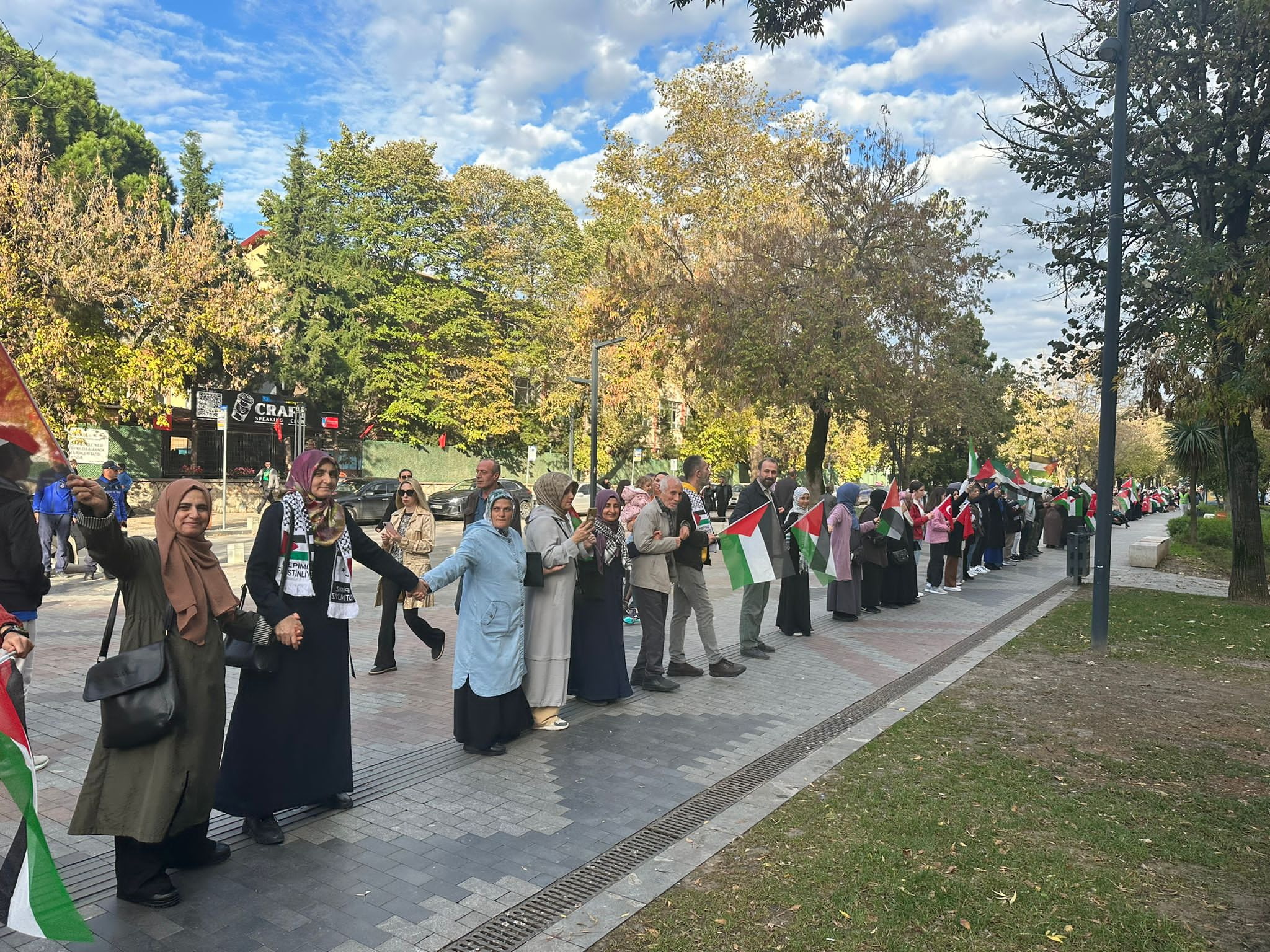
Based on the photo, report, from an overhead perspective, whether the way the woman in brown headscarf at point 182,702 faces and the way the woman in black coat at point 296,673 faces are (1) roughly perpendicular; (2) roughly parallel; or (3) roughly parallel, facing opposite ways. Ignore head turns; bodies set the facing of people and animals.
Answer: roughly parallel

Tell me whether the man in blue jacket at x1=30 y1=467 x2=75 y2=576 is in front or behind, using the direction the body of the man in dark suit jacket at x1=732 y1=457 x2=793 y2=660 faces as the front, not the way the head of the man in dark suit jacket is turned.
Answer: behind

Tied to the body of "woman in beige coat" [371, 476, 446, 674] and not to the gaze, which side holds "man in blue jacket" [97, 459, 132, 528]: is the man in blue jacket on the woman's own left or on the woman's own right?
on the woman's own right

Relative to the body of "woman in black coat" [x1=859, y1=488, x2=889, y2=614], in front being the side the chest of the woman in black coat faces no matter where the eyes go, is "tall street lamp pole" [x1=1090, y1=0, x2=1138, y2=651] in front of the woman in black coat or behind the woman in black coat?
in front

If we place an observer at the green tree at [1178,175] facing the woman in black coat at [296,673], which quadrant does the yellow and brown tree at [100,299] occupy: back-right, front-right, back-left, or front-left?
front-right

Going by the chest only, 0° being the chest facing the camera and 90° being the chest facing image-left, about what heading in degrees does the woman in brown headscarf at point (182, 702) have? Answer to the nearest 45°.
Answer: approximately 315°

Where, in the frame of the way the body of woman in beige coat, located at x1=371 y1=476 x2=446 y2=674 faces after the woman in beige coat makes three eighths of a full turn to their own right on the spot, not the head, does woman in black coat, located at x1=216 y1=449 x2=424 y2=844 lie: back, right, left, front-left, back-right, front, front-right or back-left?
back

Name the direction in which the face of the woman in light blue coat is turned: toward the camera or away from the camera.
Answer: toward the camera

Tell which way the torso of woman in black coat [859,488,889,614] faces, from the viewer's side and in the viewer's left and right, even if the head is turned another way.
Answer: facing to the right of the viewer

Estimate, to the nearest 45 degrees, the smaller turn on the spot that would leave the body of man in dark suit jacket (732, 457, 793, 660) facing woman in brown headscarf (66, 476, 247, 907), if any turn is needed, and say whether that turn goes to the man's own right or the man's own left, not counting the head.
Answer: approximately 45° to the man's own right
